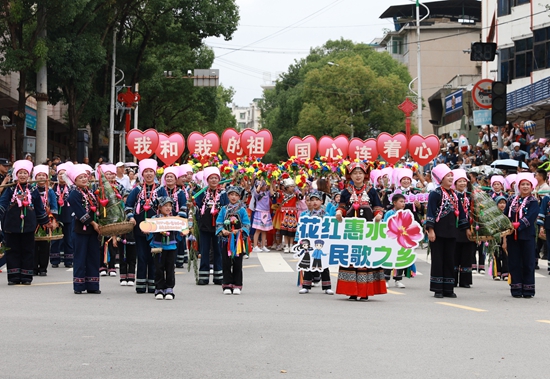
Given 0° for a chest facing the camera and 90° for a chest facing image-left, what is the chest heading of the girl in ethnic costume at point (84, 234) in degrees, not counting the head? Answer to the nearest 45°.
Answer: approximately 315°

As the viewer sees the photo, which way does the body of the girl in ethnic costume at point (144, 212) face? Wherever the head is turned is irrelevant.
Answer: toward the camera

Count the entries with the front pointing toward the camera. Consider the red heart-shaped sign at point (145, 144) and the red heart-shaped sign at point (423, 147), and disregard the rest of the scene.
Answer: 2

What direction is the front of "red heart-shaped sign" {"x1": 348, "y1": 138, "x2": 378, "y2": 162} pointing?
toward the camera

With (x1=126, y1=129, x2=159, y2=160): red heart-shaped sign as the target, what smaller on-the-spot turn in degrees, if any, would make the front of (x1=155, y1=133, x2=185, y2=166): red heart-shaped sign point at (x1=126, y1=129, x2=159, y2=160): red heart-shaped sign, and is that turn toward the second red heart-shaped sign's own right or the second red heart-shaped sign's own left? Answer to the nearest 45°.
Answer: approximately 135° to the second red heart-shaped sign's own right

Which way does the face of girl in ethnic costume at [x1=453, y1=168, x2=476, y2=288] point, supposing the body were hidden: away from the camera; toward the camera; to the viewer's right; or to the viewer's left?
toward the camera

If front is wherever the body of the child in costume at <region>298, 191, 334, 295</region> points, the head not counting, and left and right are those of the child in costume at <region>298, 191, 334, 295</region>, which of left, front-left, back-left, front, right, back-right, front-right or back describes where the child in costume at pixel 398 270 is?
back-left

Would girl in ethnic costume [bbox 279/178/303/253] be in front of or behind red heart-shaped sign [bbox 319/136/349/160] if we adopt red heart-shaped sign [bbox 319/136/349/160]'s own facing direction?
in front

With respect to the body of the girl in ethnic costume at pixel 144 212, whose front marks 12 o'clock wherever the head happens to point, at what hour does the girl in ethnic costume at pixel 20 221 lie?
the girl in ethnic costume at pixel 20 221 is roughly at 4 o'clock from the girl in ethnic costume at pixel 144 212.

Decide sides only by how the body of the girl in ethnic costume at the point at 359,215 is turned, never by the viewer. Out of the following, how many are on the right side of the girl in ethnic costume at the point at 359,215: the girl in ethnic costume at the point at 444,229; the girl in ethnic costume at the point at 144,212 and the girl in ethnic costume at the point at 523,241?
1

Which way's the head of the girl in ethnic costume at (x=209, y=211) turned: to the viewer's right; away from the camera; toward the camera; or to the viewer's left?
toward the camera

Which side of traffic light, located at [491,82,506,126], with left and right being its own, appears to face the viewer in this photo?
front

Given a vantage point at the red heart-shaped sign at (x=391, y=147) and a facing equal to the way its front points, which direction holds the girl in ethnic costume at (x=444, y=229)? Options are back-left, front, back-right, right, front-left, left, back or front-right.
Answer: front

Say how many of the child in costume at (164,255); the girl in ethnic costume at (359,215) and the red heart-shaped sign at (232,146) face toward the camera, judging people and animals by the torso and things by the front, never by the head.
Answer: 3
